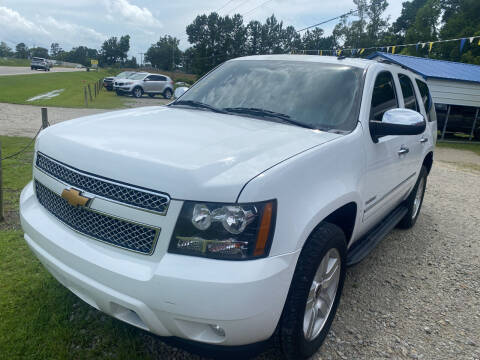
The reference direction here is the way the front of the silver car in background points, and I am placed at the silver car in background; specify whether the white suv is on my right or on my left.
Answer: on my left

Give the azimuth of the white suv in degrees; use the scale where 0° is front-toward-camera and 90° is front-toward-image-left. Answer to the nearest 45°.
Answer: approximately 45°

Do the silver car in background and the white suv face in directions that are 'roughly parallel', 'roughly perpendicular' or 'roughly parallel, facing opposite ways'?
roughly parallel

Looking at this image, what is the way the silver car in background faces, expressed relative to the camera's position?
facing the viewer and to the left of the viewer

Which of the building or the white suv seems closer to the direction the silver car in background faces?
the white suv

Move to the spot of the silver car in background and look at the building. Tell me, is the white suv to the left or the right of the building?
right

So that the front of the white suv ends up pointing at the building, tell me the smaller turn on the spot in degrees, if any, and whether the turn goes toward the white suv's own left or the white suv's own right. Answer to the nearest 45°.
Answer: approximately 180°

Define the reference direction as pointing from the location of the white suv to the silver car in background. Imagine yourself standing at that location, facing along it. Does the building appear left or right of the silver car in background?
right

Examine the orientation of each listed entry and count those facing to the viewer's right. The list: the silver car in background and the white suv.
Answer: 0
